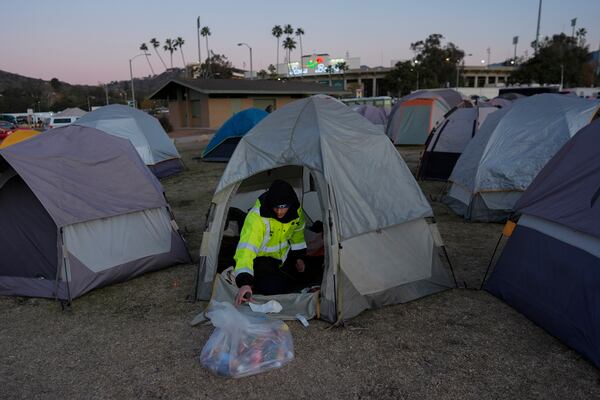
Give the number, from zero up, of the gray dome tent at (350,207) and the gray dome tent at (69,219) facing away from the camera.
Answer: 0

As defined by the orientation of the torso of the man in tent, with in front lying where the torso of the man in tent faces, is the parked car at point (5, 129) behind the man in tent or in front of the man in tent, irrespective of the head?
behind

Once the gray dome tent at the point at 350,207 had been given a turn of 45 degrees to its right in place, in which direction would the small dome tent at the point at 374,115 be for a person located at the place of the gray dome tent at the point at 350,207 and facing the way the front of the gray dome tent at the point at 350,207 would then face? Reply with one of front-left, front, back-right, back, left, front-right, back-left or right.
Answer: right

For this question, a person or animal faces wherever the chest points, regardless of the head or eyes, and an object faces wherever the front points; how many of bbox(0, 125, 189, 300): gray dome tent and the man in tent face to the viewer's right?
0

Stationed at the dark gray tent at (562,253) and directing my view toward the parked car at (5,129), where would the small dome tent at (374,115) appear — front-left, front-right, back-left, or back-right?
front-right

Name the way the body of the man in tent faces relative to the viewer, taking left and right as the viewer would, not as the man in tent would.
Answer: facing the viewer

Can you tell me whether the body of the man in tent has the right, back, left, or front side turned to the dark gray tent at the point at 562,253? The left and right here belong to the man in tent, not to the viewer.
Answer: left

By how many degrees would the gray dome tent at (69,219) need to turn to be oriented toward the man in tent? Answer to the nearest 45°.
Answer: approximately 90° to its left

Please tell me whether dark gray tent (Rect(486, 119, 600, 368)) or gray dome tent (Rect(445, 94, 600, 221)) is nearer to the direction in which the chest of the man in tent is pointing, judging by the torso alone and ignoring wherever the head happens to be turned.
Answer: the dark gray tent

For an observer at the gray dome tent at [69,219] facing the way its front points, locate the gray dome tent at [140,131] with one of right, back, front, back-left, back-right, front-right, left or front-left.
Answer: back-right

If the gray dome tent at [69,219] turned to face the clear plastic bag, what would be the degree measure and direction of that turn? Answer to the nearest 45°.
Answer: approximately 90° to its left

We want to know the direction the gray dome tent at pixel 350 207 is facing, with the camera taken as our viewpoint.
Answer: facing the viewer and to the left of the viewer
